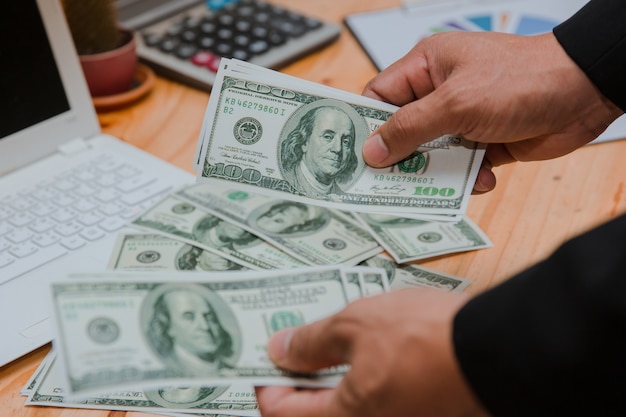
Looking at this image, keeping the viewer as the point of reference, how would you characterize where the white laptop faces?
facing the viewer and to the right of the viewer

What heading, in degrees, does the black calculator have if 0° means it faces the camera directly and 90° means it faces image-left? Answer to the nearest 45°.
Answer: approximately 315°

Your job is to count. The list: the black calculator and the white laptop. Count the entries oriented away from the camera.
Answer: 0

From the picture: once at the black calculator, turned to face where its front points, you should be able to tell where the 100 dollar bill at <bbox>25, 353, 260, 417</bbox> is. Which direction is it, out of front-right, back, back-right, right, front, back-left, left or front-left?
front-right
